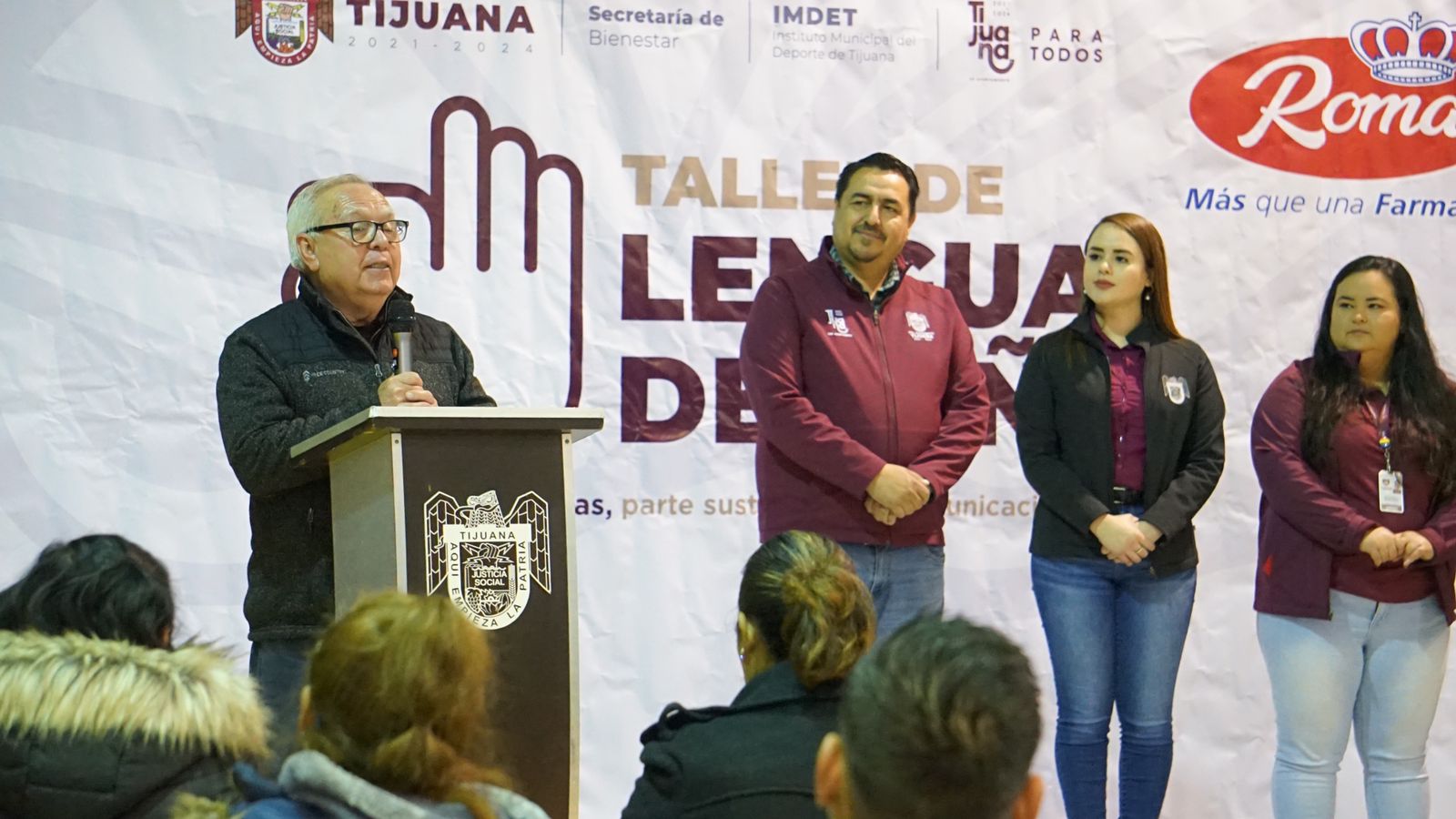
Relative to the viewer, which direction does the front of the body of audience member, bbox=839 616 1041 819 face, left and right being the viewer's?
facing away from the viewer

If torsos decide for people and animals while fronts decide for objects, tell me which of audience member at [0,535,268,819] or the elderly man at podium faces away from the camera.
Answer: the audience member

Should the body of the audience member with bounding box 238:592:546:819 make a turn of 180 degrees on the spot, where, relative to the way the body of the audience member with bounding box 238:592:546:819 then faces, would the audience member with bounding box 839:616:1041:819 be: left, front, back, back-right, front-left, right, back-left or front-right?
front-left

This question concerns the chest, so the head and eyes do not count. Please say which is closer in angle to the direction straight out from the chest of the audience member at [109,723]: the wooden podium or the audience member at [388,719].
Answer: the wooden podium

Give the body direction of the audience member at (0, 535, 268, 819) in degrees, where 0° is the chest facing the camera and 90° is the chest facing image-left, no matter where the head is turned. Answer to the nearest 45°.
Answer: approximately 180°

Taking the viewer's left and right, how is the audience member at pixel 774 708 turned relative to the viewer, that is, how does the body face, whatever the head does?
facing away from the viewer and to the left of the viewer

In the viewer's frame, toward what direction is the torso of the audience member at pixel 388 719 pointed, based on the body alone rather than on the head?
away from the camera

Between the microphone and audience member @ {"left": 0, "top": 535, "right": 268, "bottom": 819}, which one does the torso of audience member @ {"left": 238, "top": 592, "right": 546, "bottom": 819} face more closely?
the microphone

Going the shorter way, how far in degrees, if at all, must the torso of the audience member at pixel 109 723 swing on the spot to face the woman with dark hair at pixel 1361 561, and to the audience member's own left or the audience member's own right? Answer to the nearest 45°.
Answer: approximately 90° to the audience member's own right

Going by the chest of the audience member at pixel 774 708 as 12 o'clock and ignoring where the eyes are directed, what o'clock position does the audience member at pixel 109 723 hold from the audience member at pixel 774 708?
the audience member at pixel 109 723 is roughly at 10 o'clock from the audience member at pixel 774 708.
